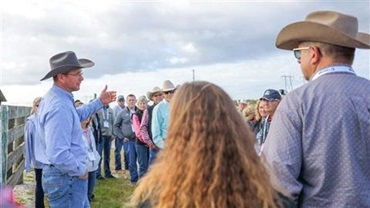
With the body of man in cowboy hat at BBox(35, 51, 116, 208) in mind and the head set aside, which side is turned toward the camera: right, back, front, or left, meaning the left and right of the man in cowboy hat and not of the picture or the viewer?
right

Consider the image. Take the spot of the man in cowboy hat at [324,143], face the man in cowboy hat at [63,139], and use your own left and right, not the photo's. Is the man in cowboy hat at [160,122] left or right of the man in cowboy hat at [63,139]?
right

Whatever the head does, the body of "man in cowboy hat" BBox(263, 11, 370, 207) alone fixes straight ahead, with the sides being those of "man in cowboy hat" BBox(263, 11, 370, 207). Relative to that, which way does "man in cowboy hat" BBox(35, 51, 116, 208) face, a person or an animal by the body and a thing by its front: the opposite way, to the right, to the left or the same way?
to the right

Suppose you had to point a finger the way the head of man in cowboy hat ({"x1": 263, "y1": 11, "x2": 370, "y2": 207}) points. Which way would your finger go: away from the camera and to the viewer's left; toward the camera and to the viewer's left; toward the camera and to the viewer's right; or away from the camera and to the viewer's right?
away from the camera and to the viewer's left

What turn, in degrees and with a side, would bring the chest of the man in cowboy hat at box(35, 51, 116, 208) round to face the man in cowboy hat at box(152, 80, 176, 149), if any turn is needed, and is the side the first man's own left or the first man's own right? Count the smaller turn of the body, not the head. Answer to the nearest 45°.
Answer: approximately 45° to the first man's own left

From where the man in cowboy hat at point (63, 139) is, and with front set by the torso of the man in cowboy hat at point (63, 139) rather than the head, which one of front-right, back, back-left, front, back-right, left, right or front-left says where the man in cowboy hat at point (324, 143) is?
front-right

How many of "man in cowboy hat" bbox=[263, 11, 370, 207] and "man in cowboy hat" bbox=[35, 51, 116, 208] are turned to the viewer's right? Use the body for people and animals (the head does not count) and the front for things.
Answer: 1

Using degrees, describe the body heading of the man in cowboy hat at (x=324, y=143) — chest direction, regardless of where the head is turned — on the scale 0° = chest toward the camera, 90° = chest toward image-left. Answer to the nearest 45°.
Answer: approximately 135°

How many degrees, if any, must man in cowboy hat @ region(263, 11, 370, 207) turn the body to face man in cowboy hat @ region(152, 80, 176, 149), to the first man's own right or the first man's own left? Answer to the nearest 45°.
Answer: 0° — they already face them
